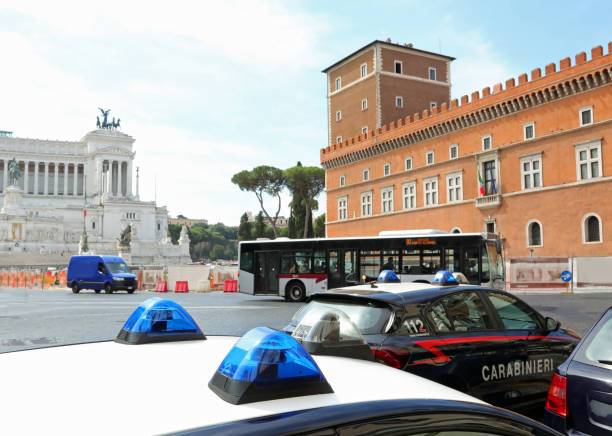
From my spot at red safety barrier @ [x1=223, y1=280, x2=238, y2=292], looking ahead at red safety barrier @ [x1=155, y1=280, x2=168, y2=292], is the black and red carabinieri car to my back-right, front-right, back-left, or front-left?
back-left

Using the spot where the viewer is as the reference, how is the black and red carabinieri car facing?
facing away from the viewer and to the right of the viewer

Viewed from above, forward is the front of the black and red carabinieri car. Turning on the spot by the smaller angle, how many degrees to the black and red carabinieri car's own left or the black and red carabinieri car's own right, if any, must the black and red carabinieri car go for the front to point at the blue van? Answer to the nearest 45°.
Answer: approximately 90° to the black and red carabinieri car's own left

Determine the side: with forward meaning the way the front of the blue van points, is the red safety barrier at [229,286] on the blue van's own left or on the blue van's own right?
on the blue van's own left

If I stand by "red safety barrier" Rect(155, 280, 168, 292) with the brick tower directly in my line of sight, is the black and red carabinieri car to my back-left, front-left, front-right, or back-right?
back-right

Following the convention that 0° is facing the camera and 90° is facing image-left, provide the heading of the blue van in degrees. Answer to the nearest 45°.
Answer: approximately 315°

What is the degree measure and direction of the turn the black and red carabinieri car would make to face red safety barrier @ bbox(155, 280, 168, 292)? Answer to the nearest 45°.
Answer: approximately 90° to its left

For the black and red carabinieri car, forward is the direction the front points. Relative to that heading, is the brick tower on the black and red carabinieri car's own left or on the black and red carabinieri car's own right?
on the black and red carabinieri car's own left

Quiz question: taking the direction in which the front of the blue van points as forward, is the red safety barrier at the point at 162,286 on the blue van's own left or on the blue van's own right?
on the blue van's own left

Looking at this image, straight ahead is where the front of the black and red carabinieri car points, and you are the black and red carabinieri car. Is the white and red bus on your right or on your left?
on your left

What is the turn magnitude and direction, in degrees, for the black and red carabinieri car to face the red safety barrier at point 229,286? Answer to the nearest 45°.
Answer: approximately 90° to its left
